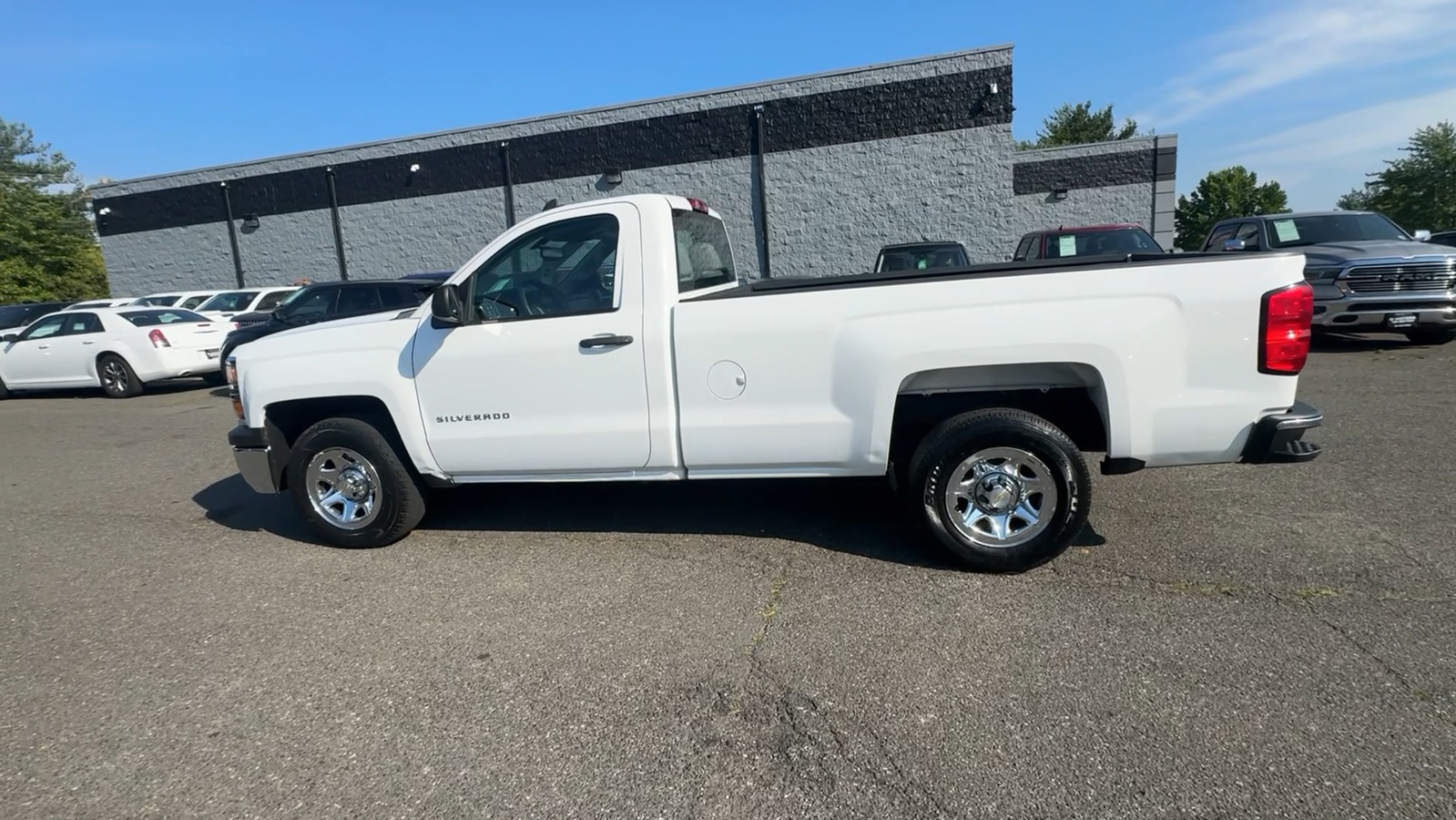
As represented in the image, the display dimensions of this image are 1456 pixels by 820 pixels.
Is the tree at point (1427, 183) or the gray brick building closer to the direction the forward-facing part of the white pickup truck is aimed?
the gray brick building

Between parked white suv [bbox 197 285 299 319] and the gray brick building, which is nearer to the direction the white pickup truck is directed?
the parked white suv

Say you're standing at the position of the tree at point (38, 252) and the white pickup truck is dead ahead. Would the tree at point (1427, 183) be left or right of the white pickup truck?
left

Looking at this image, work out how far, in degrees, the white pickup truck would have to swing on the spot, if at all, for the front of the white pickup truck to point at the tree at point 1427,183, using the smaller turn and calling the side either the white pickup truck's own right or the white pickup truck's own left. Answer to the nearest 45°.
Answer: approximately 135° to the white pickup truck's own right

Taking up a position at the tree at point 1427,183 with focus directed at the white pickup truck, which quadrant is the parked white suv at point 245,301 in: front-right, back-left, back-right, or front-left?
front-right

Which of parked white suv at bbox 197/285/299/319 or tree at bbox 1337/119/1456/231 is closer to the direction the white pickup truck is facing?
the parked white suv

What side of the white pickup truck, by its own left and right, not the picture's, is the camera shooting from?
left

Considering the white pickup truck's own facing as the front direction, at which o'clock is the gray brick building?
The gray brick building is roughly at 3 o'clock from the white pickup truck.

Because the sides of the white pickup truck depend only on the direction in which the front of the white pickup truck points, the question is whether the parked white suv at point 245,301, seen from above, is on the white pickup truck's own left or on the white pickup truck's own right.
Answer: on the white pickup truck's own right

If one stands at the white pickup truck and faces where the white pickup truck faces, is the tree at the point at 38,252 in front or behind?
in front

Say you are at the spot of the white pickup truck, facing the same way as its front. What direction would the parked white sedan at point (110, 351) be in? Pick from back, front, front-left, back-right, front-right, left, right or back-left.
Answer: front-right
